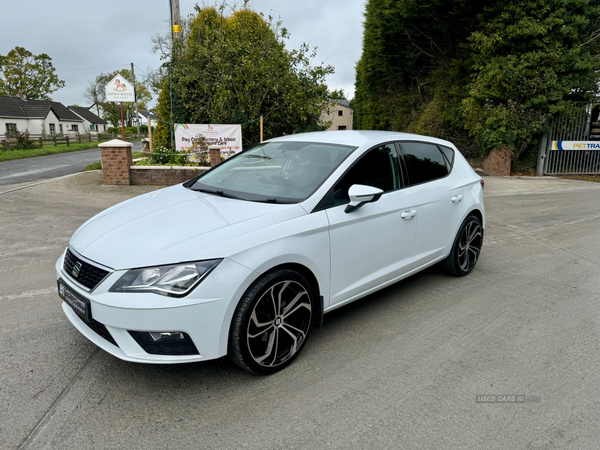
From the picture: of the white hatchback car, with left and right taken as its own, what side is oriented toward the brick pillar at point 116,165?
right

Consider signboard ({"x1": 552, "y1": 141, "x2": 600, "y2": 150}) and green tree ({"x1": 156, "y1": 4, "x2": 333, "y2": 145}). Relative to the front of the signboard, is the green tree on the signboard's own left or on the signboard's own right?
on the signboard's own right

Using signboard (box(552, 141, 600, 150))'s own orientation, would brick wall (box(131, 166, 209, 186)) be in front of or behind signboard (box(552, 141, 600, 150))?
in front

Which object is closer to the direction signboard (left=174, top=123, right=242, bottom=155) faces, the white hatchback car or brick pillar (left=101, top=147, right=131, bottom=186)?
the white hatchback car

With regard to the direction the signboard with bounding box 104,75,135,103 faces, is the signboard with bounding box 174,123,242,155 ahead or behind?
ahead

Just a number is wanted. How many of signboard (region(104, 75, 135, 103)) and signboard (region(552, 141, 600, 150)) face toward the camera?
2

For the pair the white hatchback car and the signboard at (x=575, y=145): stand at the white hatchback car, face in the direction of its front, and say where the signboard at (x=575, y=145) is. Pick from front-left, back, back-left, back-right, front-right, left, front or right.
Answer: back

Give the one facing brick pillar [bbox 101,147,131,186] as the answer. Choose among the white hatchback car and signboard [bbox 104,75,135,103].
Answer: the signboard

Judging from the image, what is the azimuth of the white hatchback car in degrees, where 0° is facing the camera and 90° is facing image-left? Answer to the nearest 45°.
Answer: approximately 45°

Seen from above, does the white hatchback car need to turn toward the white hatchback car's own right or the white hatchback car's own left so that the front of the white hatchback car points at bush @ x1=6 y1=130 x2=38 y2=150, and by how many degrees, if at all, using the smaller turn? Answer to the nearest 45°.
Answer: approximately 90° to the white hatchback car's own right

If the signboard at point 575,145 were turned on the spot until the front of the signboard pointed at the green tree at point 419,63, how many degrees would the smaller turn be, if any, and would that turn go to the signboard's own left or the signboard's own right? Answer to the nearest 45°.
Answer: approximately 135° to the signboard's own right

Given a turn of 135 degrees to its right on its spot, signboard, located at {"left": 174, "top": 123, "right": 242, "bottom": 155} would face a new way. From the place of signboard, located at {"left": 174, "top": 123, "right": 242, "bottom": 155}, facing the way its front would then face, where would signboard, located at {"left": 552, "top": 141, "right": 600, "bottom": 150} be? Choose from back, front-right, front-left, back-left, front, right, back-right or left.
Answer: back-right

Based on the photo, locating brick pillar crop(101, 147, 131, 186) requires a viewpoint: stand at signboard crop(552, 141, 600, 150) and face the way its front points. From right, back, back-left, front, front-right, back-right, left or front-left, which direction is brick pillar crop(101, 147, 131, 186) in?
front-right
